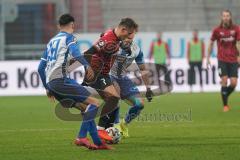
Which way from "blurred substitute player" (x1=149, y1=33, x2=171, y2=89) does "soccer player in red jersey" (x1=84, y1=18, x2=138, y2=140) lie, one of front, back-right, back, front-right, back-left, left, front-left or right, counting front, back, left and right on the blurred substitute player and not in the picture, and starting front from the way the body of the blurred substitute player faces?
front

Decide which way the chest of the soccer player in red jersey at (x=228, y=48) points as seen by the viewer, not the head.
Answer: toward the camera

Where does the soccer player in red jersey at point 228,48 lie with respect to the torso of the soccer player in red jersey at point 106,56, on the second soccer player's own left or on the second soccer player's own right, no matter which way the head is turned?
on the second soccer player's own left

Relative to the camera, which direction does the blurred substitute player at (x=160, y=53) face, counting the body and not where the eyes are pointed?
toward the camera

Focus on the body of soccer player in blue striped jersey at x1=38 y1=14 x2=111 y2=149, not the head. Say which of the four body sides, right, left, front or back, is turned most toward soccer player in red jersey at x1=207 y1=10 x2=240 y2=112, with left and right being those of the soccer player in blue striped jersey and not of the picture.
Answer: front

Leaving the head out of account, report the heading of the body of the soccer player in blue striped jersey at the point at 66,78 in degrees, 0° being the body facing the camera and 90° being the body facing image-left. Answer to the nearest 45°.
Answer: approximately 225°

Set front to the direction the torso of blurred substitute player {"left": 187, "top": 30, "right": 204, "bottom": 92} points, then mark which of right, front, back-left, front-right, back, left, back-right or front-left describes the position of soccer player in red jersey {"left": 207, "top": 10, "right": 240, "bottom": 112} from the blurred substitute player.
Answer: front

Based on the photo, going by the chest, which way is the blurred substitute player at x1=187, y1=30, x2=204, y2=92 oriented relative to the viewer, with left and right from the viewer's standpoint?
facing the viewer
